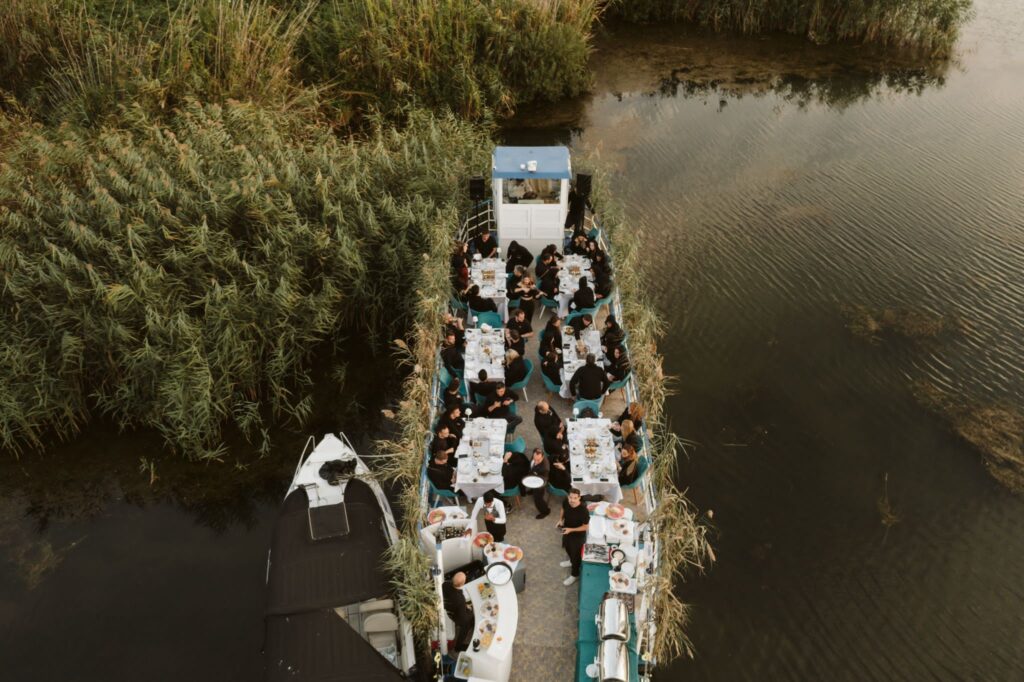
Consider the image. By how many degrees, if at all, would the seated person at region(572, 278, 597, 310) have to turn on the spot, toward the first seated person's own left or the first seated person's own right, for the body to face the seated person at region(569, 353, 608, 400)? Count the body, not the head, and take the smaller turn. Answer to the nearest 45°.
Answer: approximately 180°

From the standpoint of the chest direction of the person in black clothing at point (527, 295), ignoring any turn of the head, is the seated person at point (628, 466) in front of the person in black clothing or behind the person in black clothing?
in front

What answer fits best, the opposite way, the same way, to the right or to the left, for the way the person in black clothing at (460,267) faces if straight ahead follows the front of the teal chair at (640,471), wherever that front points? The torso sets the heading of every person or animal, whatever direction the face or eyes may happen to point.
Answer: the opposite way

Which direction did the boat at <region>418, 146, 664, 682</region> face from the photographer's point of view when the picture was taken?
facing away from the viewer

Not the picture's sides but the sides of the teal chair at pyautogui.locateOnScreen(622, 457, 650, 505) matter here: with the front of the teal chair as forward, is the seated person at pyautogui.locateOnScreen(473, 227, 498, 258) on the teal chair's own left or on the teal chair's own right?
on the teal chair's own right

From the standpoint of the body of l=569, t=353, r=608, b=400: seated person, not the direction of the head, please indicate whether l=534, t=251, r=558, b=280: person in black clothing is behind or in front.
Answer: in front

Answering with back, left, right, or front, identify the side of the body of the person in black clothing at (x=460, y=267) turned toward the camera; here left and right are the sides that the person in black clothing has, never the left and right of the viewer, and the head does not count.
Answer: right

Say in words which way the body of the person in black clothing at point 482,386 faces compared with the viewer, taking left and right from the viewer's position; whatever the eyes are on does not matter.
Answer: facing away from the viewer

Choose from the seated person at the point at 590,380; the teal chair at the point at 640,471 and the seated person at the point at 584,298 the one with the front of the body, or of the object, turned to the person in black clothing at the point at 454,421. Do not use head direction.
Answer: the teal chair

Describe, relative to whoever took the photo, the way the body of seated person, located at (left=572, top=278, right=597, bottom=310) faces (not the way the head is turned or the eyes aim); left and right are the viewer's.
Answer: facing away from the viewer

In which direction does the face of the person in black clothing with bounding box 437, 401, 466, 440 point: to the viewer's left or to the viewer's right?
to the viewer's right

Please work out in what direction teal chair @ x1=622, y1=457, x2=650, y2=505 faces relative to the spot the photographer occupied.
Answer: facing to the left of the viewer

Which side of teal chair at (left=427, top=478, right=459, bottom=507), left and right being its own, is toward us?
right
